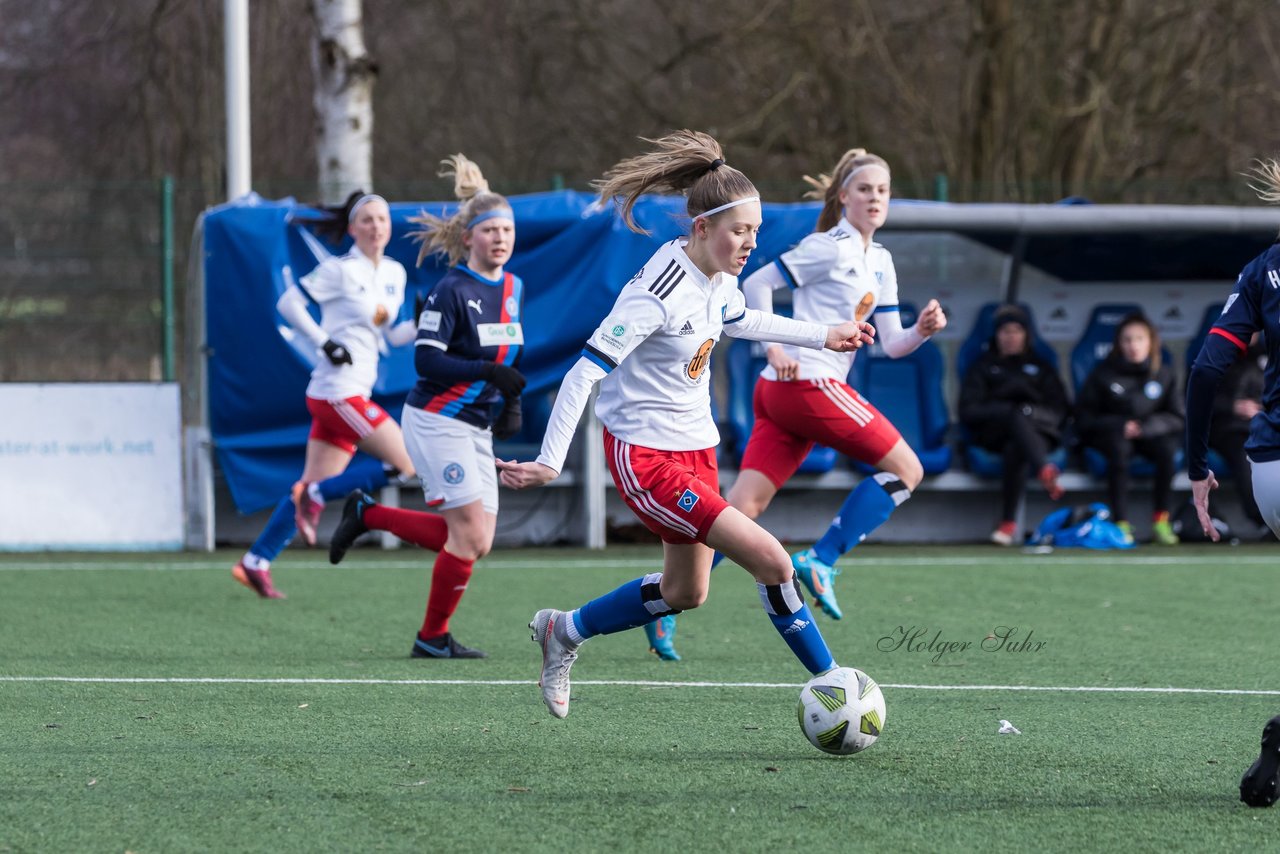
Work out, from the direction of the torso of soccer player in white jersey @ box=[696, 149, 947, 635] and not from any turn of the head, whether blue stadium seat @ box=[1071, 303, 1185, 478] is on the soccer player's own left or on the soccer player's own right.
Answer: on the soccer player's own left

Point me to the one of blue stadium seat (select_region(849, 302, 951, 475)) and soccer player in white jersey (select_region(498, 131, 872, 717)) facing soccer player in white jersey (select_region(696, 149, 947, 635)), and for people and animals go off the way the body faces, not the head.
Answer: the blue stadium seat

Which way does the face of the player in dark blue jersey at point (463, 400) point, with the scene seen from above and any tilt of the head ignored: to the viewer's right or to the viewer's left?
to the viewer's right

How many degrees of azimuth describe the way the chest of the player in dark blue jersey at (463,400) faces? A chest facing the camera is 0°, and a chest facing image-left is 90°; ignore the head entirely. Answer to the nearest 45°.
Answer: approximately 315°

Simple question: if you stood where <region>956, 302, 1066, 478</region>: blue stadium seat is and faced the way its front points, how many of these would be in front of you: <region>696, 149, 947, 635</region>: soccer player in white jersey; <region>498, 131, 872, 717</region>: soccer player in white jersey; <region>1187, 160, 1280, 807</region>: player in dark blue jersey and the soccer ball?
4

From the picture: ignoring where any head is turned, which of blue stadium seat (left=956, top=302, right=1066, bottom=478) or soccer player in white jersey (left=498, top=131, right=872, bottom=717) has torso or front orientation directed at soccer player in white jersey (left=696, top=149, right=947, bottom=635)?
the blue stadium seat

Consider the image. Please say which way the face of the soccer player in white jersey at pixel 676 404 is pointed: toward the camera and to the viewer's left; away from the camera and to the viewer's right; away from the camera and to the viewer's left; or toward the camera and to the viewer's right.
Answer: toward the camera and to the viewer's right

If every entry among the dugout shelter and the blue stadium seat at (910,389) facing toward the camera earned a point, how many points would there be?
2

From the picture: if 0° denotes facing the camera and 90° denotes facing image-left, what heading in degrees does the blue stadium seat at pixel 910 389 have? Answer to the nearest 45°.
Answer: approximately 0°
